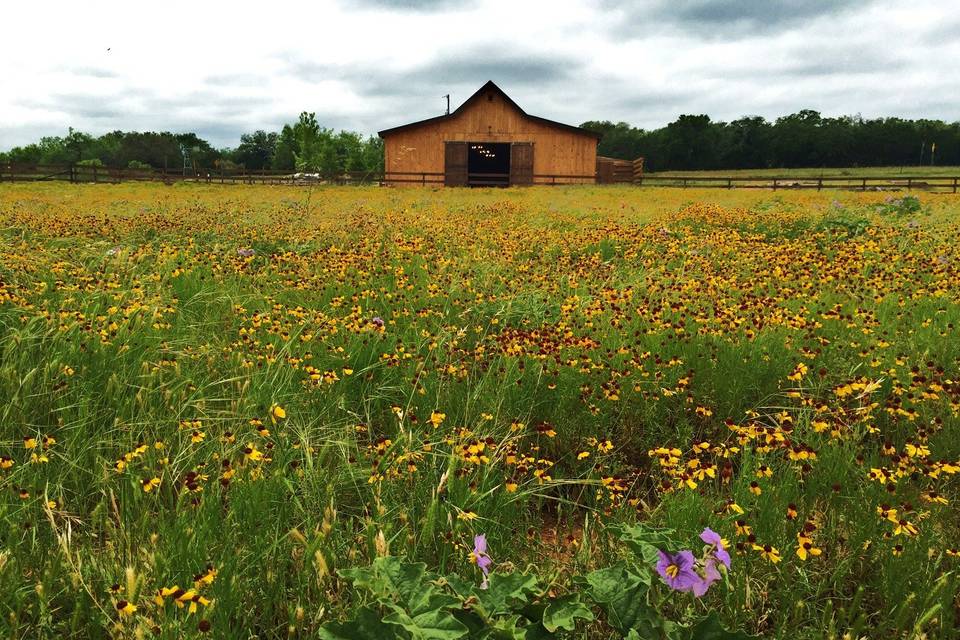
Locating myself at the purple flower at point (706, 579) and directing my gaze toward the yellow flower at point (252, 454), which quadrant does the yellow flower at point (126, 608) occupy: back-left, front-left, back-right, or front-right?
front-left

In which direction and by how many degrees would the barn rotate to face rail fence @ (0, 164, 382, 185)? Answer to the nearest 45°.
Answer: approximately 90° to its right

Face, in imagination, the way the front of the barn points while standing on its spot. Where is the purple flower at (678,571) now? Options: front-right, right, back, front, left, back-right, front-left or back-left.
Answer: front

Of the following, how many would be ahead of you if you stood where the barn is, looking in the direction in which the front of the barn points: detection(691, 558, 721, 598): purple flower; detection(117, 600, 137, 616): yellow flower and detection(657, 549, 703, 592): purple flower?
3

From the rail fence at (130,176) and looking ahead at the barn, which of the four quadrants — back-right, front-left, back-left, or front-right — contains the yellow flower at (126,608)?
front-right

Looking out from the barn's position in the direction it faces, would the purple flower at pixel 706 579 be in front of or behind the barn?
in front

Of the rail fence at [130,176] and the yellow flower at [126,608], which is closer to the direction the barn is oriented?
the yellow flower

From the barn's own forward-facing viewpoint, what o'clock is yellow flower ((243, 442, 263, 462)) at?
The yellow flower is roughly at 12 o'clock from the barn.

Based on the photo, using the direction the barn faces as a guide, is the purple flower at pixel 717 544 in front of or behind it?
in front

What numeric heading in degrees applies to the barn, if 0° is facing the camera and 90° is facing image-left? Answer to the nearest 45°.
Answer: approximately 0°

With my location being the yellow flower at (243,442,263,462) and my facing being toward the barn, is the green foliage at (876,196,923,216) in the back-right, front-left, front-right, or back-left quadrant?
front-right

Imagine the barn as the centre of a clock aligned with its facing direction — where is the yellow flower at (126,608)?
The yellow flower is roughly at 12 o'clock from the barn.
